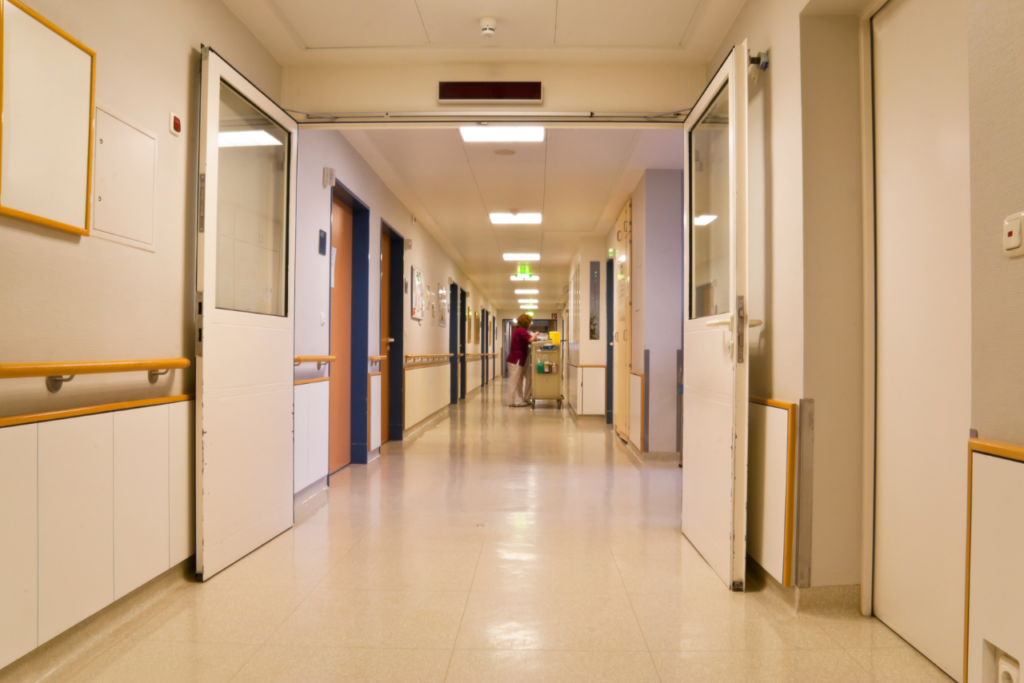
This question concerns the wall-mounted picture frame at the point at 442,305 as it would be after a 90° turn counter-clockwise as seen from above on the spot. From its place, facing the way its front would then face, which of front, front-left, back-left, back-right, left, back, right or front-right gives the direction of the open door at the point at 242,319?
back

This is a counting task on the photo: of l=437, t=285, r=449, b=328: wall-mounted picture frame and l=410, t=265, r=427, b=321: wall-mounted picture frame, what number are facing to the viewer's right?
2

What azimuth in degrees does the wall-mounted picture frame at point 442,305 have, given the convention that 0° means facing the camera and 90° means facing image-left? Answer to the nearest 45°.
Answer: approximately 270°

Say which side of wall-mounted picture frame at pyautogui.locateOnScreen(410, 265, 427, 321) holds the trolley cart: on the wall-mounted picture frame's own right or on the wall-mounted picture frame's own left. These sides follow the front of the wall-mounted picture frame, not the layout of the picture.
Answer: on the wall-mounted picture frame's own left

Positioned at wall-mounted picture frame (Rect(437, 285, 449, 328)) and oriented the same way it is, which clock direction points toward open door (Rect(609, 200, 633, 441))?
The open door is roughly at 2 o'clock from the wall-mounted picture frame.

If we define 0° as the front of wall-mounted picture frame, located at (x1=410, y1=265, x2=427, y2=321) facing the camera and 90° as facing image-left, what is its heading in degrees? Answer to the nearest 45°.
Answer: approximately 270°

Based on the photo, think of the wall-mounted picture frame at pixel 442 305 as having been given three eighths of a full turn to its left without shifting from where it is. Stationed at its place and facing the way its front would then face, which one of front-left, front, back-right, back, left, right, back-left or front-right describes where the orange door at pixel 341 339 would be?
back-left

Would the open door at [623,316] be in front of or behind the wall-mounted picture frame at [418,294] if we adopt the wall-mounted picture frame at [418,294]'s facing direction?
in front

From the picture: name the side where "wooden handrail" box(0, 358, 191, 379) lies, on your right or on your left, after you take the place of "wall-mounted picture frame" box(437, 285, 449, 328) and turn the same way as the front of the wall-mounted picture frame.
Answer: on your right

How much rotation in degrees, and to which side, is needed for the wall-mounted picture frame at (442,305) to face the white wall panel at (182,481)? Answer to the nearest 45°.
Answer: approximately 90° to its right
